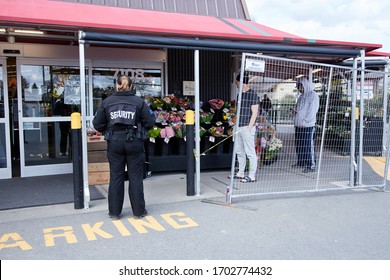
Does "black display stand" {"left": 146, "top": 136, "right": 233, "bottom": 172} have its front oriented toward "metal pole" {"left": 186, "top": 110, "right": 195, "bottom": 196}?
yes

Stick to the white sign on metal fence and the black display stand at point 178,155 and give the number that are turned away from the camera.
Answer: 0

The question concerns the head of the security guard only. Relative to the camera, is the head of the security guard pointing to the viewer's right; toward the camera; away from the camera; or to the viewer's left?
away from the camera

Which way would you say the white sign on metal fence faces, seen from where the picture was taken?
facing the viewer

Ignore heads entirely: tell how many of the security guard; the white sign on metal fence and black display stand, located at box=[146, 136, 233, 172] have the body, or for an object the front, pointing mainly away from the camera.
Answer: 1

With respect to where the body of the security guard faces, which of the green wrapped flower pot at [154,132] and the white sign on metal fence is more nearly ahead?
the green wrapped flower pot

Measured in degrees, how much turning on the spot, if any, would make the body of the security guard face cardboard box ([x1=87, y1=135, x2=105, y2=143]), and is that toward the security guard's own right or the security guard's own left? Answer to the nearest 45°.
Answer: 0° — they already face it

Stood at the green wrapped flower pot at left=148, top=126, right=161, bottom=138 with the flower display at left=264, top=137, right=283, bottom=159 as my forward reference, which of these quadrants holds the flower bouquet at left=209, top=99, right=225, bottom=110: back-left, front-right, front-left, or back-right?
front-left

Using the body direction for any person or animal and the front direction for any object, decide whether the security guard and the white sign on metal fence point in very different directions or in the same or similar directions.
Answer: very different directions

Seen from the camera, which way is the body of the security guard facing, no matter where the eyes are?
away from the camera
